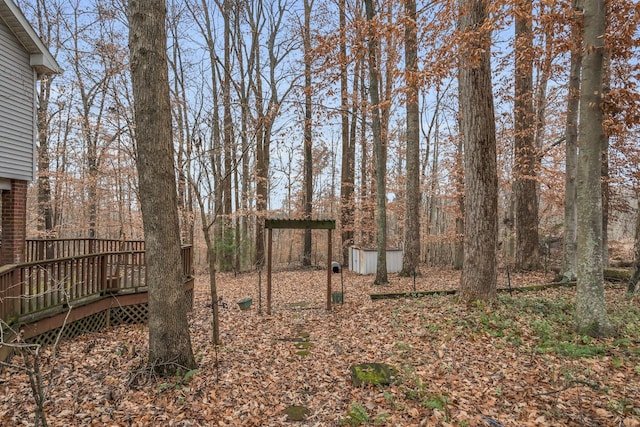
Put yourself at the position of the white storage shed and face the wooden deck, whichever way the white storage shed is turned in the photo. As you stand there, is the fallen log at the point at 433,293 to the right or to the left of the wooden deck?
left

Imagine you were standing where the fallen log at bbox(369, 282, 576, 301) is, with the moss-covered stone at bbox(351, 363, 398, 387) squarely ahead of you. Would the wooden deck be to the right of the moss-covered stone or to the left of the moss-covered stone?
right

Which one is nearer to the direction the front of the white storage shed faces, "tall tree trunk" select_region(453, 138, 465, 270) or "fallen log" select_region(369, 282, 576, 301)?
the fallen log

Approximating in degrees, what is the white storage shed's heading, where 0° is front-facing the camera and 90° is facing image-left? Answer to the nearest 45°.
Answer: approximately 45°

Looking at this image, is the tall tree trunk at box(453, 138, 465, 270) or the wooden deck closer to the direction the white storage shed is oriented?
the wooden deck

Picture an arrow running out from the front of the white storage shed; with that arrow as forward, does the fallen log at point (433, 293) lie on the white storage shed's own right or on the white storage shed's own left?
on the white storage shed's own left

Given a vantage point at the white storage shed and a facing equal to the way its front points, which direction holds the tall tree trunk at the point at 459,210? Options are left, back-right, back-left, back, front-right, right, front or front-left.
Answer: back-left
